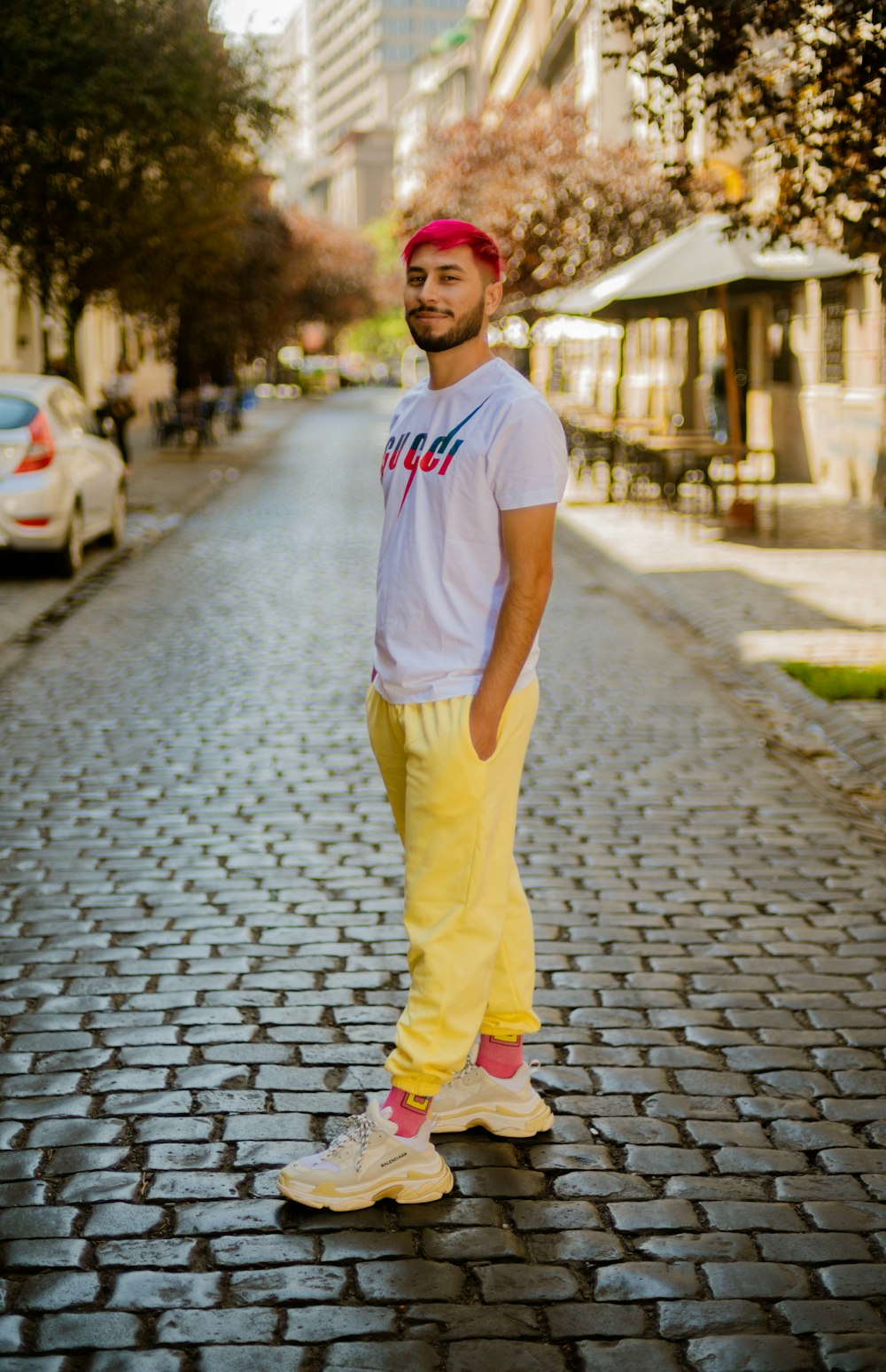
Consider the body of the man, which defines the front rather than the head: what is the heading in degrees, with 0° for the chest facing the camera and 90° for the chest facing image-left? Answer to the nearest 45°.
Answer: approximately 45°

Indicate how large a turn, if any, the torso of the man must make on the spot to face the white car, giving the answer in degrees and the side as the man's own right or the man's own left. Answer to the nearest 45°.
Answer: approximately 135° to the man's own right

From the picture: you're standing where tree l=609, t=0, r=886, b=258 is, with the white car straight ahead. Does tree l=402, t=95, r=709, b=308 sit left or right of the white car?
right

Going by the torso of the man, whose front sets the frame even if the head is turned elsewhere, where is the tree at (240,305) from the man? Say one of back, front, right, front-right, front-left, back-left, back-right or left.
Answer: back-right

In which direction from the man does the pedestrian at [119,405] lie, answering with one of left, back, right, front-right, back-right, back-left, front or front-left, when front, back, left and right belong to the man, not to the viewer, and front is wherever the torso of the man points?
back-right

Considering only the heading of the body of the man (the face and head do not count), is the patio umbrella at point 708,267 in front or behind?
behind

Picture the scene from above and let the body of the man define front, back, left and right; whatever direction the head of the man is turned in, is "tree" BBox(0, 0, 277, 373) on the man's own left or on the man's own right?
on the man's own right

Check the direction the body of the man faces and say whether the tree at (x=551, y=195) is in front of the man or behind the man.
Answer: behind

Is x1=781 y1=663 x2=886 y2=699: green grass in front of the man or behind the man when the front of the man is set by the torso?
behind

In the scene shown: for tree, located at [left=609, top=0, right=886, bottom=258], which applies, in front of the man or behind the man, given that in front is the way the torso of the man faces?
behind
